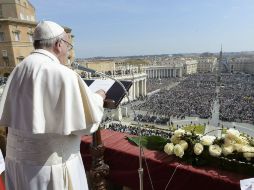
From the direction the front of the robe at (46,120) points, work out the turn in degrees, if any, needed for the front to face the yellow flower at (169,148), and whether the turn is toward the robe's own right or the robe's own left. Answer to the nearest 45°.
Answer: approximately 45° to the robe's own right

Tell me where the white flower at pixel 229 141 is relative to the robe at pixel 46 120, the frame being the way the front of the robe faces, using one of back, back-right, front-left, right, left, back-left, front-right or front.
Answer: front-right

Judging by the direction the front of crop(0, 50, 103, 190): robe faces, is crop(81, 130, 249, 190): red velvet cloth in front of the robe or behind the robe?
in front

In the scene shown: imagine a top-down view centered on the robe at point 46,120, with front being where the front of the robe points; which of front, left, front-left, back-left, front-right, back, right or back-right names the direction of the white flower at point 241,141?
front-right

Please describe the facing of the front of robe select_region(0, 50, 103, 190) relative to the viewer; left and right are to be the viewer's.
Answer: facing away from the viewer and to the right of the viewer

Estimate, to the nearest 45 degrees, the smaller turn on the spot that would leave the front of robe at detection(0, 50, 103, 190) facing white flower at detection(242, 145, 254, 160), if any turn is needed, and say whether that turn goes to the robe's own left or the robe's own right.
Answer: approximately 45° to the robe's own right
